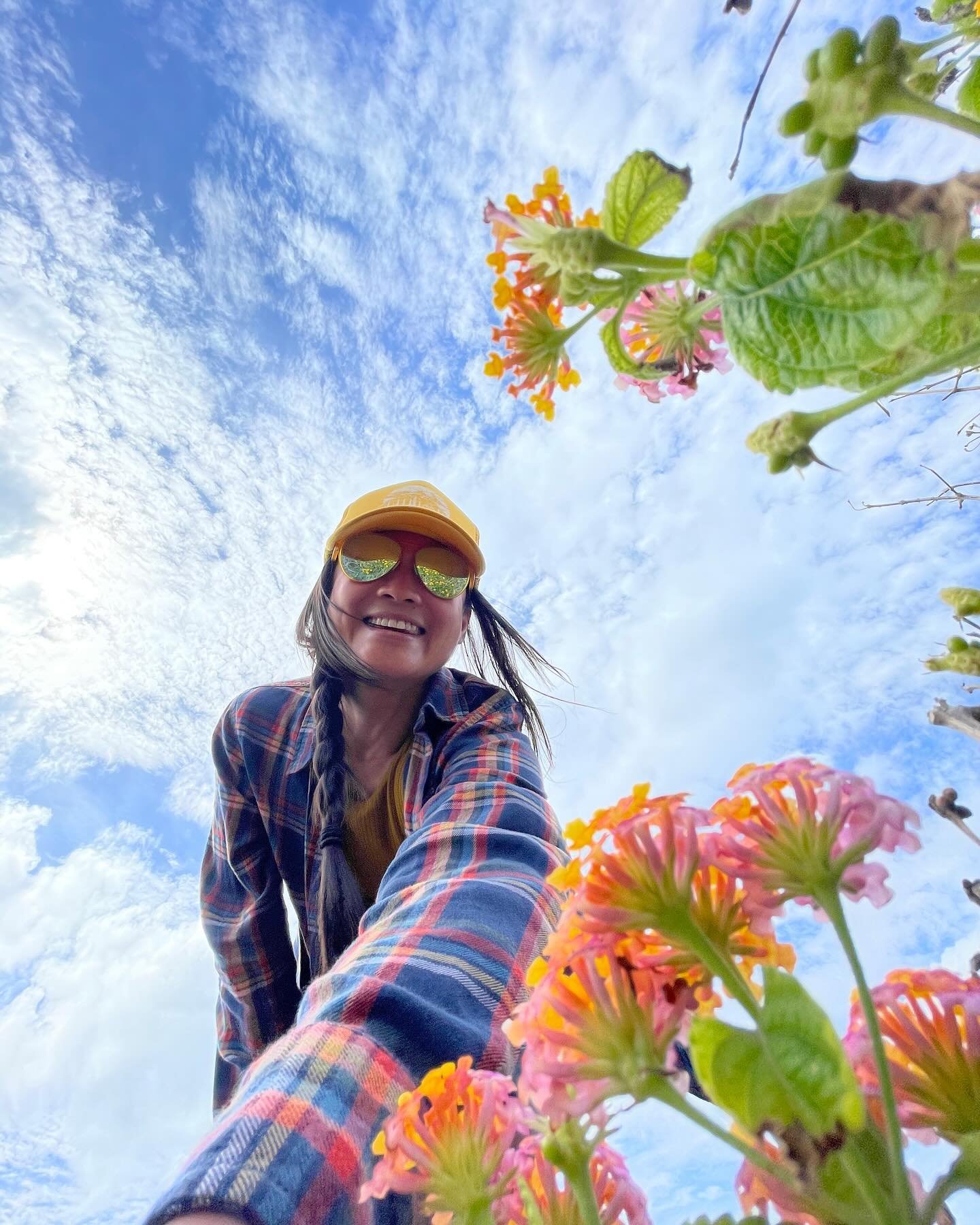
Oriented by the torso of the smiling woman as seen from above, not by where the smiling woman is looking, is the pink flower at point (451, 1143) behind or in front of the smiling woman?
in front

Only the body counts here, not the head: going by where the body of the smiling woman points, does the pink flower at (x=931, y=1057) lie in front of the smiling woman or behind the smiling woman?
in front

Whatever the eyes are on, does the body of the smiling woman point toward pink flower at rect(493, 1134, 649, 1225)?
yes

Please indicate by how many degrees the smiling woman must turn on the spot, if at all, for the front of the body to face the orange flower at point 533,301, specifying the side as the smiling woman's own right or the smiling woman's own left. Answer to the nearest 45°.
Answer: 0° — they already face it

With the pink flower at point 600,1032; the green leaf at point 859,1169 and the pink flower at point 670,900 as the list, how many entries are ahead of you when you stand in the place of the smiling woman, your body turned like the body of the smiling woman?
3

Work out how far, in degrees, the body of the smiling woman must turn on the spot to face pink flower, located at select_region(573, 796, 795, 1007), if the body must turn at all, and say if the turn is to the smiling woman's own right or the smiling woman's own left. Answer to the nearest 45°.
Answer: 0° — they already face it

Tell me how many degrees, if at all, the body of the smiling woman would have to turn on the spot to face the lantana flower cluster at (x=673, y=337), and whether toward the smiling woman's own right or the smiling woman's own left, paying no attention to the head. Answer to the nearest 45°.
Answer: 0° — they already face it

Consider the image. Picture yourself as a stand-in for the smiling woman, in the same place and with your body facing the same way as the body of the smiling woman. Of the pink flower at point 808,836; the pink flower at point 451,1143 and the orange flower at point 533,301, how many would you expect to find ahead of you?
3

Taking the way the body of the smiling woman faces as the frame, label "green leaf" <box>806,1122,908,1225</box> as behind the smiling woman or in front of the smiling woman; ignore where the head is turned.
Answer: in front

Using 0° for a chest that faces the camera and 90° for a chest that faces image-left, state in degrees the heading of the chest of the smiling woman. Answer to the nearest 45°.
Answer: approximately 0°
